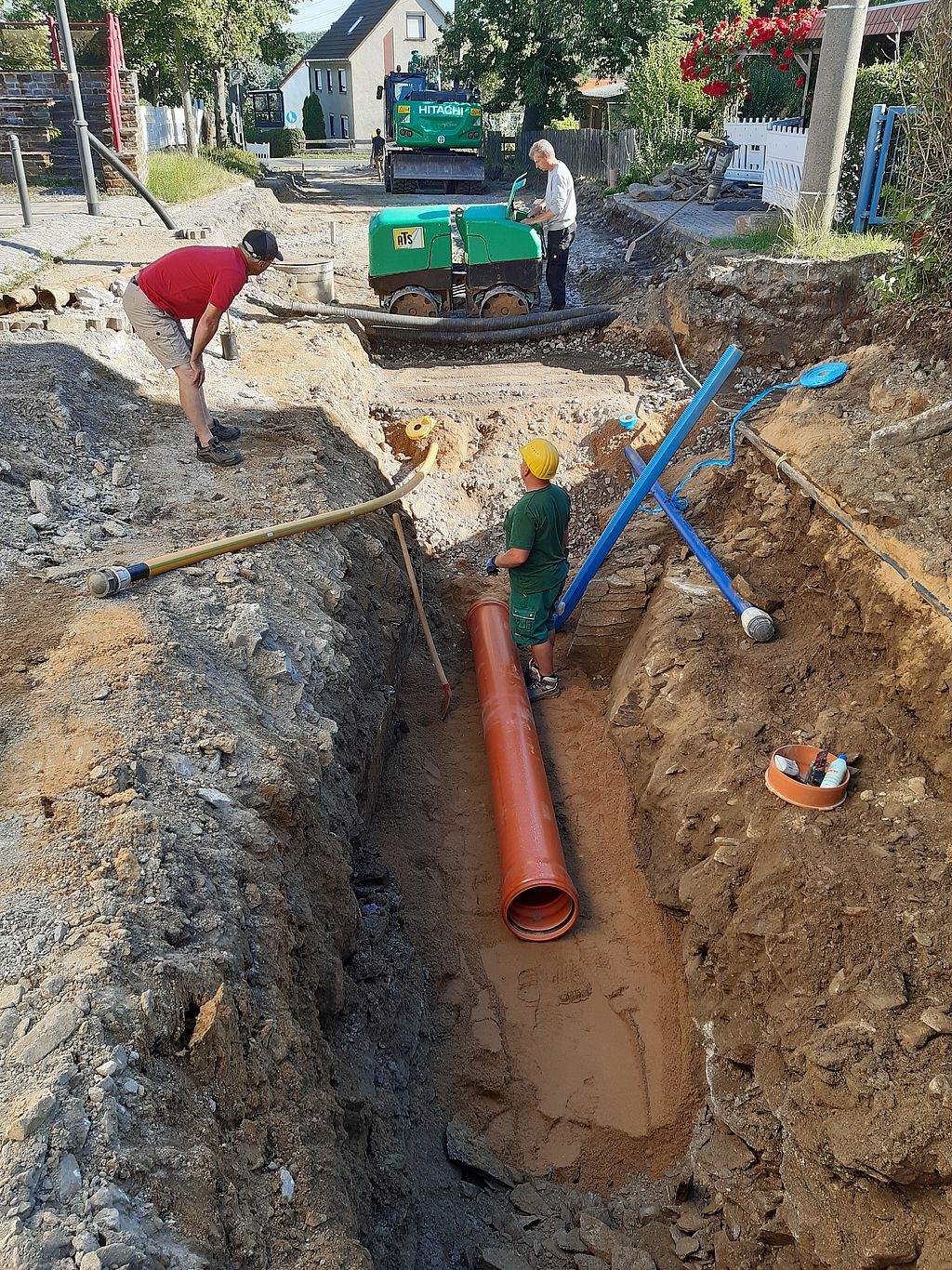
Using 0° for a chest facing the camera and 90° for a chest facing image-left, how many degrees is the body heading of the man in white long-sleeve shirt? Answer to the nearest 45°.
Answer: approximately 90°

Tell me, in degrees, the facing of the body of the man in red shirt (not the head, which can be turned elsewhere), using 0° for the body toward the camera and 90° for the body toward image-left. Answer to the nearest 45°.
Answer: approximately 270°

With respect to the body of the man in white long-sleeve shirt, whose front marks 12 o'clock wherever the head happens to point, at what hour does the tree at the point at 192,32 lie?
The tree is roughly at 2 o'clock from the man in white long-sleeve shirt.

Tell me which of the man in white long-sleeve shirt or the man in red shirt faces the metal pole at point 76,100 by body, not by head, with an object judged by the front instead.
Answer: the man in white long-sleeve shirt

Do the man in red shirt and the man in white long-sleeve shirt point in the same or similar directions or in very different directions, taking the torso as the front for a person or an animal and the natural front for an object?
very different directions

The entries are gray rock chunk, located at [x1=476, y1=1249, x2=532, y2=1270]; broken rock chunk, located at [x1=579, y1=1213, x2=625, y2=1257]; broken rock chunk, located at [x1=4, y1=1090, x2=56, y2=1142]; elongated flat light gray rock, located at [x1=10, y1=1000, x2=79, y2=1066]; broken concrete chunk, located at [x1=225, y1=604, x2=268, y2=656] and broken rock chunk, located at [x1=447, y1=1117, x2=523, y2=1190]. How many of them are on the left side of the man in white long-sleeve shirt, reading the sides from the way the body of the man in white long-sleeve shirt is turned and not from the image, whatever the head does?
6

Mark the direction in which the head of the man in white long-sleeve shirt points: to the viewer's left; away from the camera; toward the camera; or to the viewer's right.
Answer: to the viewer's left
